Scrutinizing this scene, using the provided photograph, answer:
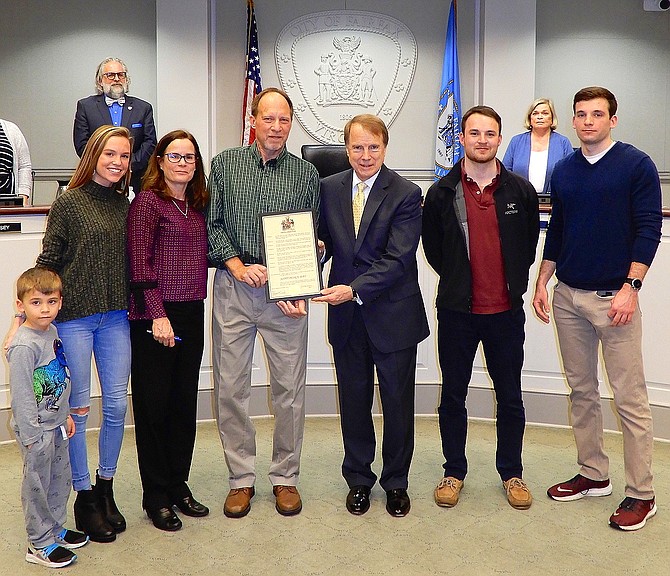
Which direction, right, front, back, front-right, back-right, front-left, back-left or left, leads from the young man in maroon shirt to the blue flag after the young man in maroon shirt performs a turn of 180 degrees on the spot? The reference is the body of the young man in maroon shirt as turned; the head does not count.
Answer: front

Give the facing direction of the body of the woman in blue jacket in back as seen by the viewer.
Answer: toward the camera

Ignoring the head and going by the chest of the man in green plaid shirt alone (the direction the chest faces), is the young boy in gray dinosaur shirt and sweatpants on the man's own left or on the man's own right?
on the man's own right

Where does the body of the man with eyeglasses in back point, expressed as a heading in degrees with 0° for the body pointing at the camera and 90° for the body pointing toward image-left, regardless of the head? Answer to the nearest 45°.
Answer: approximately 0°

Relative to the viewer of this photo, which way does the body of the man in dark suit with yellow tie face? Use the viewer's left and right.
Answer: facing the viewer

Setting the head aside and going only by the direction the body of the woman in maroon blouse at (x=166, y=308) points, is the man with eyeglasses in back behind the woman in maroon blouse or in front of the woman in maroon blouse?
behind

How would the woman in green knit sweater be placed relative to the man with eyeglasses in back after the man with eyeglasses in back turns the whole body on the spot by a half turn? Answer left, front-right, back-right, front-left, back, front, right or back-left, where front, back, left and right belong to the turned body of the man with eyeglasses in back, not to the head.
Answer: back

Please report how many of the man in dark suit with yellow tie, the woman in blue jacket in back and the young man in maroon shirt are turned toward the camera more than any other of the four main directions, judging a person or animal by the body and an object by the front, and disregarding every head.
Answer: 3

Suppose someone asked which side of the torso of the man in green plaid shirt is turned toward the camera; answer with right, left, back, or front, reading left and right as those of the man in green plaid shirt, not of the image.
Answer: front

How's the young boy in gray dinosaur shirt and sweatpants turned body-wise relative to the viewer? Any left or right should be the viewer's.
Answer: facing the viewer and to the right of the viewer

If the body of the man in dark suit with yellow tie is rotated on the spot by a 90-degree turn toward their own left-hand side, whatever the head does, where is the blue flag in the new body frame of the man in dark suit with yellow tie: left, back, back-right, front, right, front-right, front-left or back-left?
left

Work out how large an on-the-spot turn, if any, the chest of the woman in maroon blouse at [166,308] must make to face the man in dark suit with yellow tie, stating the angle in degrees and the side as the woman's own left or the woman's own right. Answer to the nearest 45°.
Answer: approximately 45° to the woman's own left
